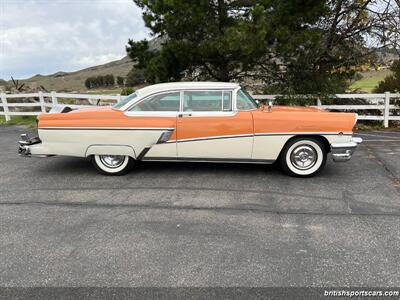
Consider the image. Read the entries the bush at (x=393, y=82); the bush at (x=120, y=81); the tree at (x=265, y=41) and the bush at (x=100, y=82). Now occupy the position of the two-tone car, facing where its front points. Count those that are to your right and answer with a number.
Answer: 0

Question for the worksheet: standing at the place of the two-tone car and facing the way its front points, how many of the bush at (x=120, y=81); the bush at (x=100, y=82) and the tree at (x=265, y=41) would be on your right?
0

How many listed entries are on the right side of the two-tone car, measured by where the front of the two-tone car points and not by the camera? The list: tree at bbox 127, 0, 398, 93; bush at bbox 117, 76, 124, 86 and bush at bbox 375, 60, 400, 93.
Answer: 0

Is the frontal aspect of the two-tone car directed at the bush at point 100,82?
no

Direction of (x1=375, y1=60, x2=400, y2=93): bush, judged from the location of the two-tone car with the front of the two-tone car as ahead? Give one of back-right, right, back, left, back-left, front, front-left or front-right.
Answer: front-left

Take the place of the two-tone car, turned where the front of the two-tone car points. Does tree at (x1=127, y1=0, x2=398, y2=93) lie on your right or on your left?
on your left

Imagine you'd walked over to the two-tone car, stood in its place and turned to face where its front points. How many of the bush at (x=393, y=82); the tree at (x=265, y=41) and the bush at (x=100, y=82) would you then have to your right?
0

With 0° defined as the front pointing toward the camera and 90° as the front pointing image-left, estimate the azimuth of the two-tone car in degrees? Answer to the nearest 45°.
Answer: approximately 270°

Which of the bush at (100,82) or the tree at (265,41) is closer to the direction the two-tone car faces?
the tree

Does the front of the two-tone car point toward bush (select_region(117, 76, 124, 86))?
no
